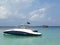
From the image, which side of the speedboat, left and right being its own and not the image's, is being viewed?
left
